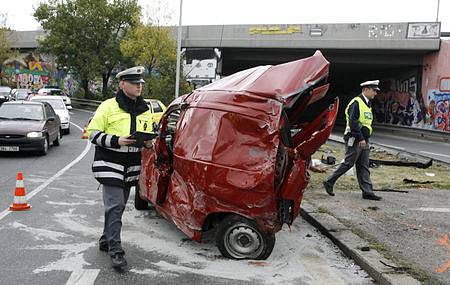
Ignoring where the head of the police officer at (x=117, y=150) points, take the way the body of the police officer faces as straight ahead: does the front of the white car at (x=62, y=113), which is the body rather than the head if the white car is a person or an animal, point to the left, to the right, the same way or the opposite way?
the same way

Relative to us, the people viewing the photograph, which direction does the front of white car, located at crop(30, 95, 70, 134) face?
facing the viewer and to the right of the viewer

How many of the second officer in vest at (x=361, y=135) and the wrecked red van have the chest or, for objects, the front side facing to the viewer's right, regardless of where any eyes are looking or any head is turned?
1

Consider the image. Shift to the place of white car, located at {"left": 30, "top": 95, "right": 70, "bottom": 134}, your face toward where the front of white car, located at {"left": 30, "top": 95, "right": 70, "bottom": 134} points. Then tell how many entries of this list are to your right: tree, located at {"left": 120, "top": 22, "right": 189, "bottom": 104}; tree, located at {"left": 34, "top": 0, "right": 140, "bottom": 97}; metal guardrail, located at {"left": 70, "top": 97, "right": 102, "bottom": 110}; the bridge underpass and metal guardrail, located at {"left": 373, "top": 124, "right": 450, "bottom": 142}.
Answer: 0

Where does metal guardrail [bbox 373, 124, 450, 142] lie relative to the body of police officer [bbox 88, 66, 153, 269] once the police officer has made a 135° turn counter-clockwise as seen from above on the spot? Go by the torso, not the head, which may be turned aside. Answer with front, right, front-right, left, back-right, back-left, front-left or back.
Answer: front-right

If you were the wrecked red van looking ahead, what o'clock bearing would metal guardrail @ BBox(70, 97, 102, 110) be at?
The metal guardrail is roughly at 1 o'clock from the wrecked red van.

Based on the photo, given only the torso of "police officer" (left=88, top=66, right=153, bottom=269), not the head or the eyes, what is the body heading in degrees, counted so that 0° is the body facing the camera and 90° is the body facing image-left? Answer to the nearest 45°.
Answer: approximately 315°

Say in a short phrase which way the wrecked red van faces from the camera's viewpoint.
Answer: facing away from the viewer and to the left of the viewer

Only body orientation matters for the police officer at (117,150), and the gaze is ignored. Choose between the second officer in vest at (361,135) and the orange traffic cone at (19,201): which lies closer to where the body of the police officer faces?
the second officer in vest

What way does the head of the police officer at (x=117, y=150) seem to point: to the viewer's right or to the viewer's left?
to the viewer's right

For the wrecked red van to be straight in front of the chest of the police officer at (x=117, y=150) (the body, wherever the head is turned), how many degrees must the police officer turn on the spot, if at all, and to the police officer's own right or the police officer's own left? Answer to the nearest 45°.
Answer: approximately 45° to the police officer's own left
